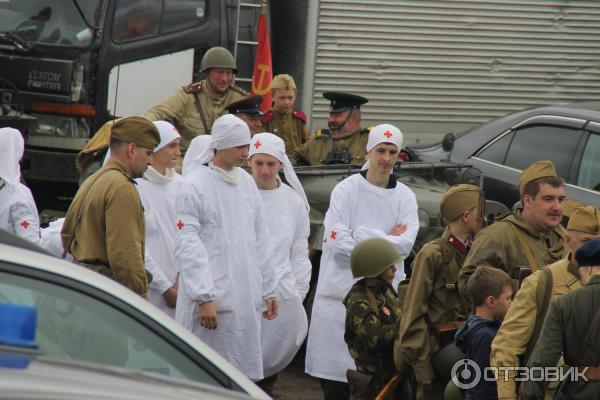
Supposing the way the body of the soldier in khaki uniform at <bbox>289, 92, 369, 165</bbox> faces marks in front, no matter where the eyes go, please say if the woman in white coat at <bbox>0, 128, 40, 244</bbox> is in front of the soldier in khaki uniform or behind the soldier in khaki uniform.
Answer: in front

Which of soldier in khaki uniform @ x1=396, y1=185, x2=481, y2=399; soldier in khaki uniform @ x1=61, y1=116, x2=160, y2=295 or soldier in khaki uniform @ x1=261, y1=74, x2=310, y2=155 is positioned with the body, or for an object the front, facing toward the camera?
soldier in khaki uniform @ x1=261, y1=74, x2=310, y2=155

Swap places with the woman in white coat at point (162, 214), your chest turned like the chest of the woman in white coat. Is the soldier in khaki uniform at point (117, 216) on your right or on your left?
on your right

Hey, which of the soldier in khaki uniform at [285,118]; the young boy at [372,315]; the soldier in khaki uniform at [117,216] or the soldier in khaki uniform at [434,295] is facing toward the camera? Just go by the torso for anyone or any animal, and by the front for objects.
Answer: the soldier in khaki uniform at [285,118]

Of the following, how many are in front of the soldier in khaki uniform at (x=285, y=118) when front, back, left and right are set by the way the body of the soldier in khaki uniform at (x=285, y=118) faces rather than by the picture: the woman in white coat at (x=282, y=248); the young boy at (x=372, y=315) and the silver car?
3

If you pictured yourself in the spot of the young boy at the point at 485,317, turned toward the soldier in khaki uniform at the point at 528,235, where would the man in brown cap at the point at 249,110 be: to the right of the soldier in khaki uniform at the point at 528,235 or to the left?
left

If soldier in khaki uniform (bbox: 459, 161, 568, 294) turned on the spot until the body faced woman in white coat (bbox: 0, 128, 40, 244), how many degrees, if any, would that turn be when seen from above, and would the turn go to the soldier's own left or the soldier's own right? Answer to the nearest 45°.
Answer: approximately 135° to the soldier's own right
